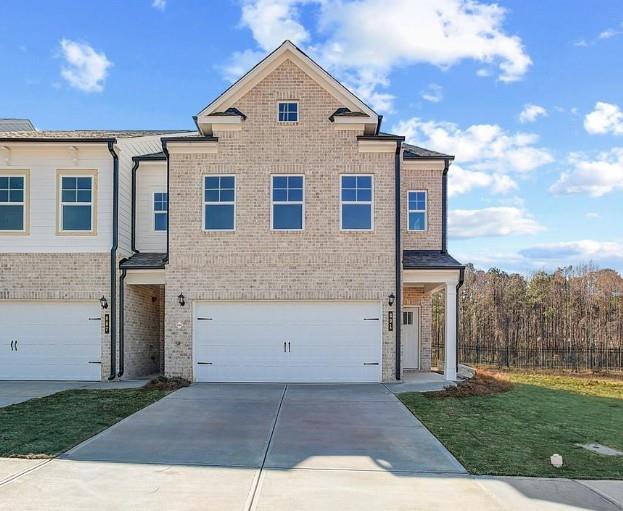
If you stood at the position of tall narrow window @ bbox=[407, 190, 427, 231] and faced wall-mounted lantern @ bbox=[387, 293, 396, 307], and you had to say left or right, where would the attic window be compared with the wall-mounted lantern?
right

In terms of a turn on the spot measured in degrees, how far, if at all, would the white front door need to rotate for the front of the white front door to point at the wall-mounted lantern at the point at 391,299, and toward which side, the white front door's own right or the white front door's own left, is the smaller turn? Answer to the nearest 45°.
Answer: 0° — it already faces it

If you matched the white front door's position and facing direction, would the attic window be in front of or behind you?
in front

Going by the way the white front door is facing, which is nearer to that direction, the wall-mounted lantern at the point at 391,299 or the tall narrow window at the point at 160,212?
the wall-mounted lantern

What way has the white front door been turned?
toward the camera

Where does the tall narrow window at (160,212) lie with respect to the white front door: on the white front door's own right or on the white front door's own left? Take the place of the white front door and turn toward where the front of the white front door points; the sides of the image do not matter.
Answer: on the white front door's own right
